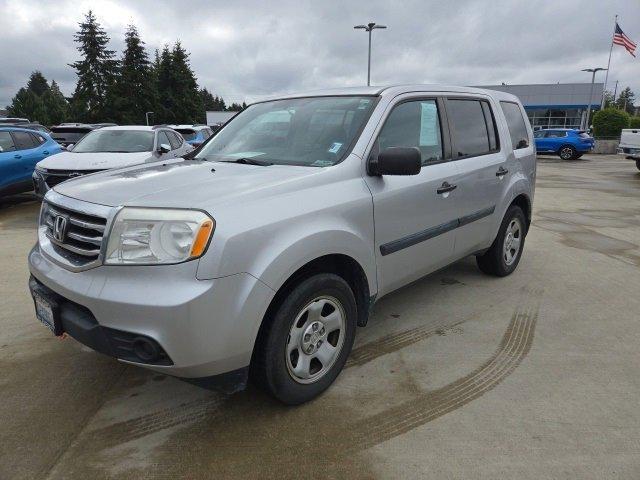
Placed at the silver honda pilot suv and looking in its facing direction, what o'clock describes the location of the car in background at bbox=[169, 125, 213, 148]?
The car in background is roughly at 4 o'clock from the silver honda pilot suv.

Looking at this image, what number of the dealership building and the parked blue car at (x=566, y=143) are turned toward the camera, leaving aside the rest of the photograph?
1

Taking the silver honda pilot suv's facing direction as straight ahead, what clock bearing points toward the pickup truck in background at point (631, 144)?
The pickup truck in background is roughly at 6 o'clock from the silver honda pilot suv.

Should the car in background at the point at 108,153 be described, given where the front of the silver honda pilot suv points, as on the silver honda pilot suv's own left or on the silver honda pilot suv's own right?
on the silver honda pilot suv's own right

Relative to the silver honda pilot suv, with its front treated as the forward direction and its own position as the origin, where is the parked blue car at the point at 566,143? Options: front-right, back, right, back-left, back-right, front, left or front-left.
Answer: back

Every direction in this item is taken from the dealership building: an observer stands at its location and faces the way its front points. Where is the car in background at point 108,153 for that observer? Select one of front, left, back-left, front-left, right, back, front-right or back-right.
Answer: front

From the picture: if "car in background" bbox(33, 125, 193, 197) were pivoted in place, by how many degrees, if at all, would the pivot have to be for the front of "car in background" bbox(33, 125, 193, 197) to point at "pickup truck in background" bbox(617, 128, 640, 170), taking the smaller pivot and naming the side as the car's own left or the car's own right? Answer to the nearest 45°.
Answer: approximately 135° to the car's own left

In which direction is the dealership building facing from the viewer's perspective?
toward the camera

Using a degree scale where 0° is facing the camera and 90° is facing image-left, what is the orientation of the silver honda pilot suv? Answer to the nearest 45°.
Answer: approximately 45°

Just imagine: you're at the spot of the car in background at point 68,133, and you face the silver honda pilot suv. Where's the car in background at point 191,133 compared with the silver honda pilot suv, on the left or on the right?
left

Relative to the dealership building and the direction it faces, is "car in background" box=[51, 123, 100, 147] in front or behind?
in front
